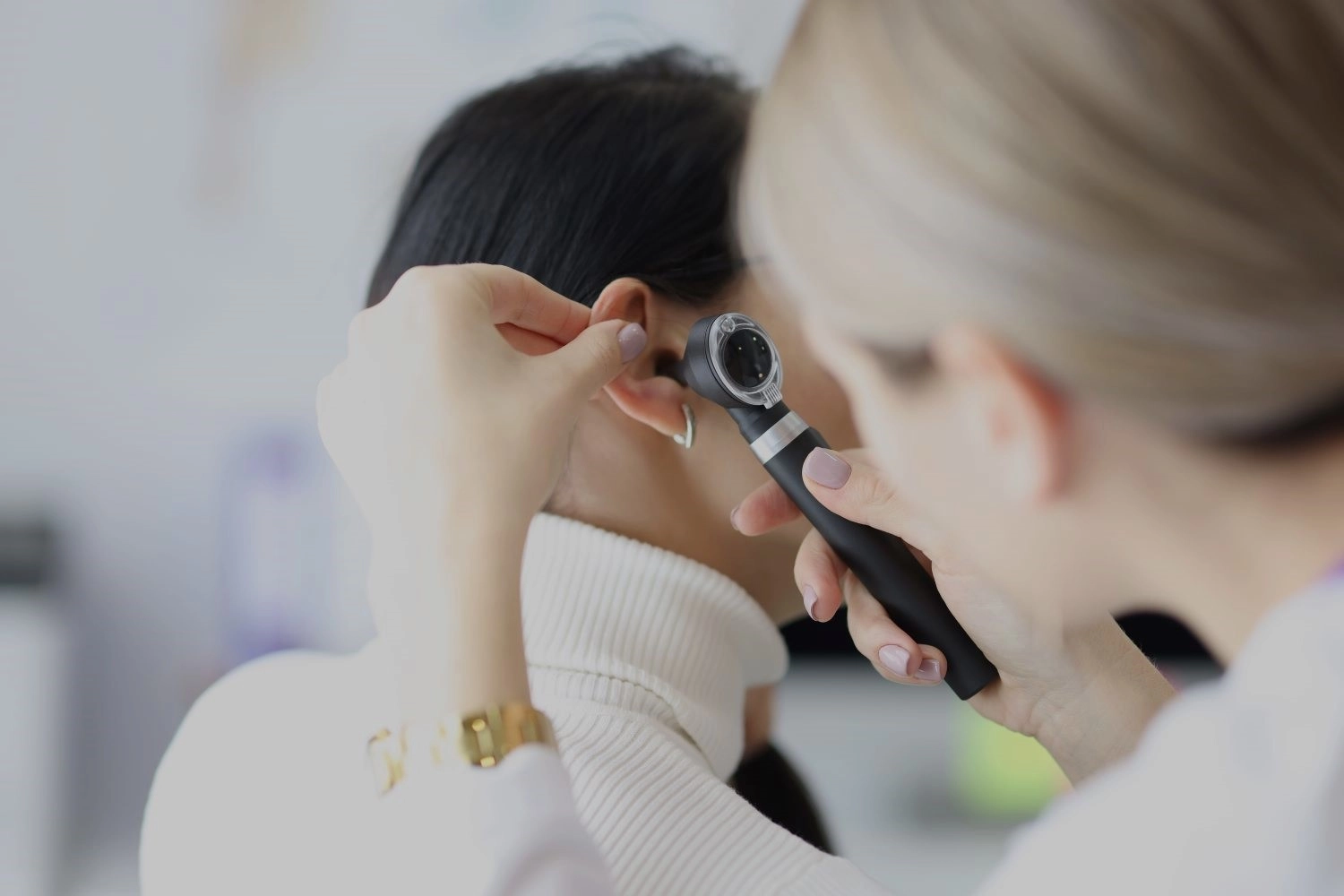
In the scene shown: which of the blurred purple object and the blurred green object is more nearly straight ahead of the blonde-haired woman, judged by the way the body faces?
the blurred purple object

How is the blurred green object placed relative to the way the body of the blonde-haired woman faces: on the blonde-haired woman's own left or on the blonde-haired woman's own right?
on the blonde-haired woman's own right

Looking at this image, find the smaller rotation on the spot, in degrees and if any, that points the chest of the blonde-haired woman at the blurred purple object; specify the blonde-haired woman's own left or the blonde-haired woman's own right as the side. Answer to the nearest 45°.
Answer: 0° — they already face it

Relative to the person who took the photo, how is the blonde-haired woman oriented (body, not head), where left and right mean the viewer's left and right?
facing away from the viewer and to the left of the viewer

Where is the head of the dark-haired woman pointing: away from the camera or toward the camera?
away from the camera

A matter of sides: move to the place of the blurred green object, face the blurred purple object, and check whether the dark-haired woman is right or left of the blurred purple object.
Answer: left
